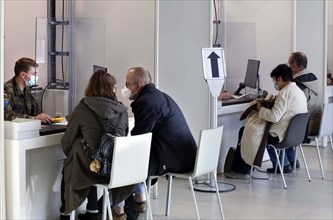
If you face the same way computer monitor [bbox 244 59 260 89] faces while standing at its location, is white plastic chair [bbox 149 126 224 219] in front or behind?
in front

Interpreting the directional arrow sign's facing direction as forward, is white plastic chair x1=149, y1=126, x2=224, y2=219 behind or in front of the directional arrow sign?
in front

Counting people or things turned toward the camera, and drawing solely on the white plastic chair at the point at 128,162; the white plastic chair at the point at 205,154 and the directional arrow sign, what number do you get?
1

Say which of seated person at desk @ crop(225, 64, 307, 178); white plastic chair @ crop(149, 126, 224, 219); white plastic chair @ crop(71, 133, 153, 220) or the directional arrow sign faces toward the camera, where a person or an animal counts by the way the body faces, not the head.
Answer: the directional arrow sign

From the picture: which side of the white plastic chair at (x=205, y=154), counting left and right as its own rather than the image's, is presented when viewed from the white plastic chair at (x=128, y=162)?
left

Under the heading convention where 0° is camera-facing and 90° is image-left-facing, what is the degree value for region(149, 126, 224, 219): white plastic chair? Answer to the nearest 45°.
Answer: approximately 135°

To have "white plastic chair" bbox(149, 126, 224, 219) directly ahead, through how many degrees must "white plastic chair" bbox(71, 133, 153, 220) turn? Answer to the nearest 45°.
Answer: approximately 90° to its right

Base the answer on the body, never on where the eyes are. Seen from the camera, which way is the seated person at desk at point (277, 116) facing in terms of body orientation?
to the viewer's left

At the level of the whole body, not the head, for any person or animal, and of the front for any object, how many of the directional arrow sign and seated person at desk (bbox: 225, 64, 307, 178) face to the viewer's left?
1

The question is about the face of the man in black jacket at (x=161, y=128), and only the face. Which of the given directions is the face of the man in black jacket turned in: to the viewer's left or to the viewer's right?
to the viewer's left

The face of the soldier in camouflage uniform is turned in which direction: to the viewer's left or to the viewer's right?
to the viewer's right

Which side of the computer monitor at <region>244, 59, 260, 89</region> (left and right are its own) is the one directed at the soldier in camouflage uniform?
front
